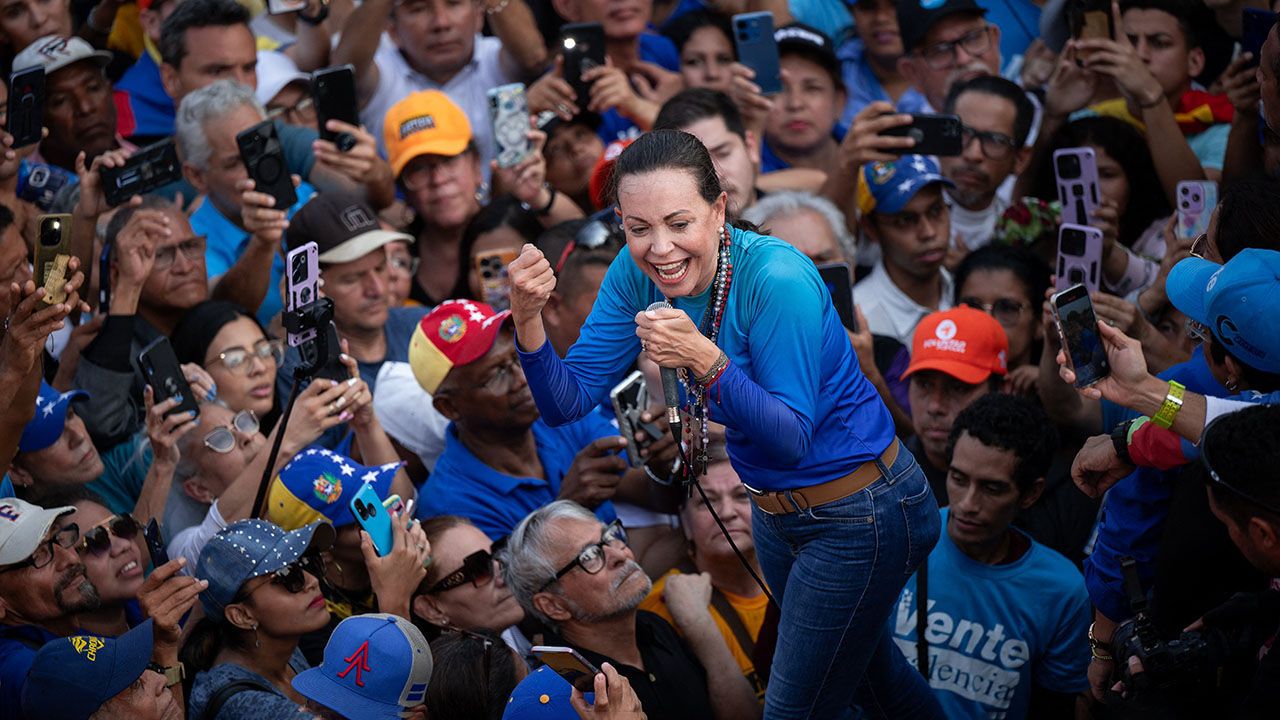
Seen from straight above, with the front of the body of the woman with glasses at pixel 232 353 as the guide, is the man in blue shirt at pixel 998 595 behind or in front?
in front

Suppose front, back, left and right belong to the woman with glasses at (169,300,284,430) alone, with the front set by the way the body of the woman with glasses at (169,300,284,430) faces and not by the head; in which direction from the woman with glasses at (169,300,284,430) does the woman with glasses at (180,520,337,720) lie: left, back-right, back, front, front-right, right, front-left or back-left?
front-right

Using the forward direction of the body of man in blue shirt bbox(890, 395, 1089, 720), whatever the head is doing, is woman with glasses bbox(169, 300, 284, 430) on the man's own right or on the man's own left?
on the man's own right

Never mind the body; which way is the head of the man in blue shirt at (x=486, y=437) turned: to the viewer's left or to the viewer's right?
to the viewer's right

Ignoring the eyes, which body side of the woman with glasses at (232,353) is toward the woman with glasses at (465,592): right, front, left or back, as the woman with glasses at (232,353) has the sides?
front
